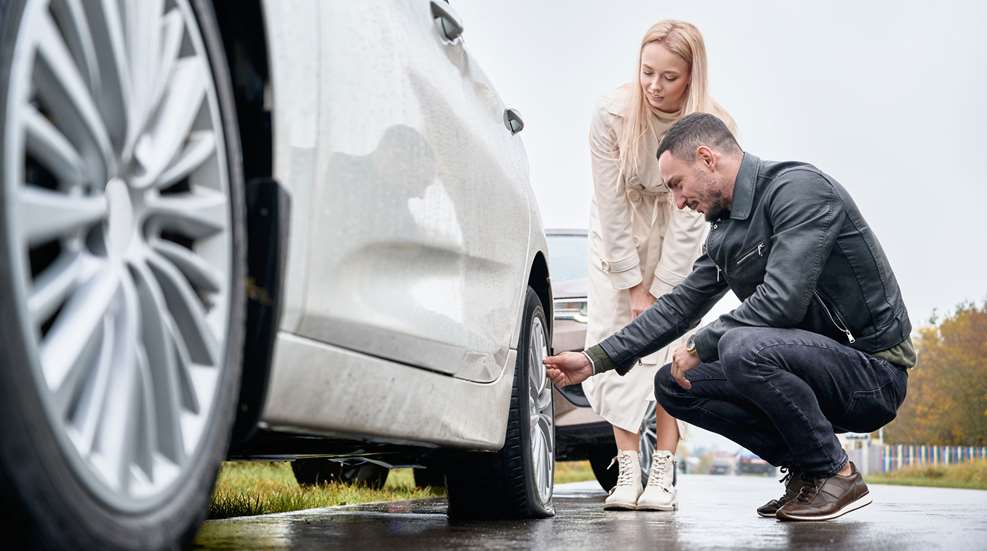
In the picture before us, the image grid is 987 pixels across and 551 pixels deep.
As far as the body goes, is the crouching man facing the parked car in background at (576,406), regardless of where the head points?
no

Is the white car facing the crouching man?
no

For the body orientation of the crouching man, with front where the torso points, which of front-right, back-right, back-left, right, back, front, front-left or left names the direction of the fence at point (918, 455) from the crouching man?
right

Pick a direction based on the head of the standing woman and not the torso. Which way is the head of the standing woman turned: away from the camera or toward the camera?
toward the camera

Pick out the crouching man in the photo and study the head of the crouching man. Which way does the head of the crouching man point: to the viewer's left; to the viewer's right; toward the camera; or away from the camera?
to the viewer's left

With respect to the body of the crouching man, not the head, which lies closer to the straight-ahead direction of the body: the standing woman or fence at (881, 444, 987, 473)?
the standing woman

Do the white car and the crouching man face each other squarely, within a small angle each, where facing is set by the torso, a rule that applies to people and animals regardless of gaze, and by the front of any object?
no

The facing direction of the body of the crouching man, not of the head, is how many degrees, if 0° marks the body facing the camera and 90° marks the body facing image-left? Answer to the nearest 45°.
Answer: approximately 90°

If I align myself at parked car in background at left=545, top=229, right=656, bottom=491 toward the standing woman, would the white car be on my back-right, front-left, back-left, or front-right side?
front-right

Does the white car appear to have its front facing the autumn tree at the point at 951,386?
no
